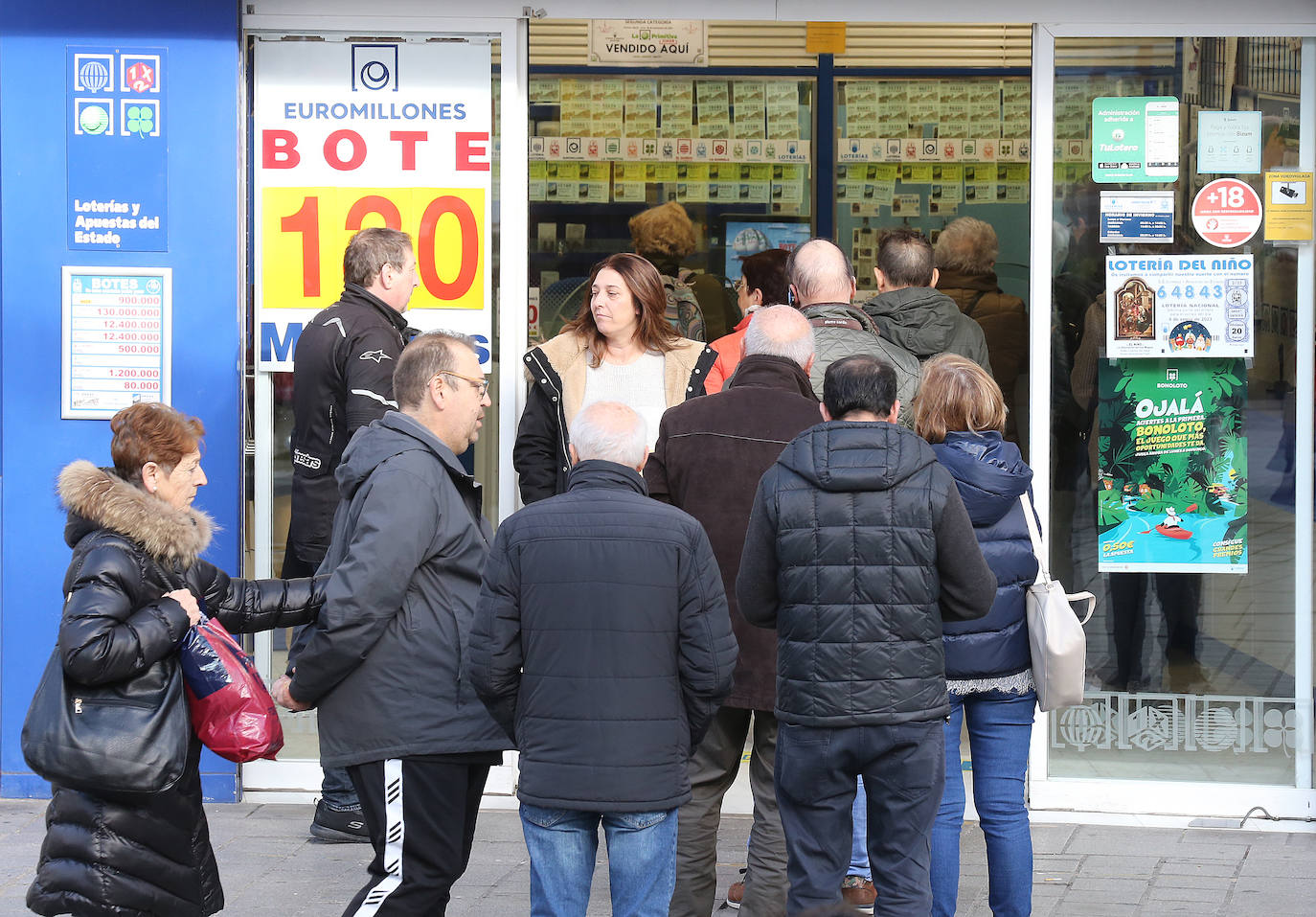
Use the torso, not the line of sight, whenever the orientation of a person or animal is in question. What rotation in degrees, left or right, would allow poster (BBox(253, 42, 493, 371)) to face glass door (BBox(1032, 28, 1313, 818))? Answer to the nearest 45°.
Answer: approximately 90° to its left

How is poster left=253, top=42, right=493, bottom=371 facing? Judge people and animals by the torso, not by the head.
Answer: toward the camera

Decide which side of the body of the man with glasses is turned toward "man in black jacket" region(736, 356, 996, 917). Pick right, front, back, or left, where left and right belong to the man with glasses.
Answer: front

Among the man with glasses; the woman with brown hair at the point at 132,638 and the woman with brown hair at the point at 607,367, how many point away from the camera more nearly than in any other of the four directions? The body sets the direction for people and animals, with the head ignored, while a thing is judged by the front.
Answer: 0

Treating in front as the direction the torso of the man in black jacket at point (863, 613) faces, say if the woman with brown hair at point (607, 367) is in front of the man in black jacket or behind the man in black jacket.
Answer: in front

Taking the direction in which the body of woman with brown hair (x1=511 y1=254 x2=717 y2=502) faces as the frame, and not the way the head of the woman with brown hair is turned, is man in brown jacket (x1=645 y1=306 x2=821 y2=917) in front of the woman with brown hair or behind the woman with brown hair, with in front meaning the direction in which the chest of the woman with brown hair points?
in front

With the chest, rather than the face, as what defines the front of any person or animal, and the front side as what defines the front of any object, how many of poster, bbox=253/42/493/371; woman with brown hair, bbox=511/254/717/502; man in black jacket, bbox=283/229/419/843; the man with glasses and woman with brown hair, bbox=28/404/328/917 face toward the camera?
2

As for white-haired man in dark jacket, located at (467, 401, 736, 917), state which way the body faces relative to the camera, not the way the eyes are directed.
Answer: away from the camera

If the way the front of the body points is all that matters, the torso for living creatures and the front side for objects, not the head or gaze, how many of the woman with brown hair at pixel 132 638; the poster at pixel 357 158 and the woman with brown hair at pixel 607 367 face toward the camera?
2

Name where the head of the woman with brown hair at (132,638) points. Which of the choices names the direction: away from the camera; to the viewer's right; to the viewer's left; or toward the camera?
to the viewer's right

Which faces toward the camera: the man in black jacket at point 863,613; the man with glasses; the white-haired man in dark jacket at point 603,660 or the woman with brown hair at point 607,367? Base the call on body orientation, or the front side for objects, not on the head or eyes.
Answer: the woman with brown hair

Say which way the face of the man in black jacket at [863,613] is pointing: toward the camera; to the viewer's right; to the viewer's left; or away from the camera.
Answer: away from the camera

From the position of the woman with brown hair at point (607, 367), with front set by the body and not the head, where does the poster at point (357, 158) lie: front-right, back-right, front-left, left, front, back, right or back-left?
back-right

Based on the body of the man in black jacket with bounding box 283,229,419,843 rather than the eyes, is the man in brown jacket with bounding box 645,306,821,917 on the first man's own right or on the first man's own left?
on the first man's own right

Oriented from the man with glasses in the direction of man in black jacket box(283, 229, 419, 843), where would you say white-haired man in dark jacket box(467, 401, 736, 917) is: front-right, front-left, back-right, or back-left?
back-right

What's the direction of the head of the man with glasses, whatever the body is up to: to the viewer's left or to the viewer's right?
to the viewer's right

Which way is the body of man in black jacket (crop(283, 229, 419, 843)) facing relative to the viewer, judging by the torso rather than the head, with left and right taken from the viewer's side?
facing away from the viewer and to the right of the viewer
